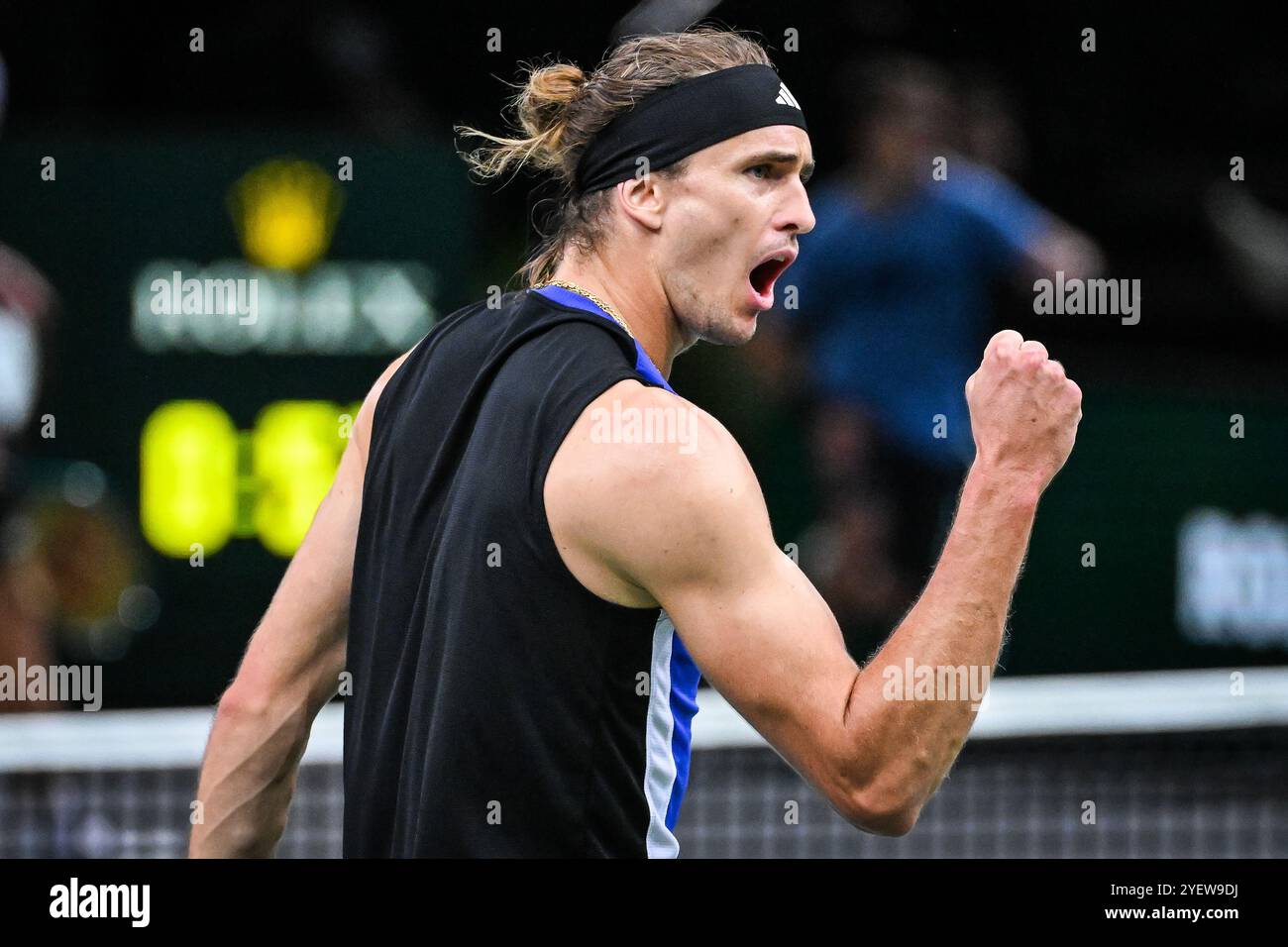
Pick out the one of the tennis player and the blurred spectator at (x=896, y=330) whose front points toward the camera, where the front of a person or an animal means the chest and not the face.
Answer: the blurred spectator

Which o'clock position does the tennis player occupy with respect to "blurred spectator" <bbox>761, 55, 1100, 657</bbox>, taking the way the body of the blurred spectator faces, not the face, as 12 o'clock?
The tennis player is roughly at 12 o'clock from the blurred spectator.

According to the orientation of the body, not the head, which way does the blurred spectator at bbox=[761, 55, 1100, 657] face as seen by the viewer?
toward the camera

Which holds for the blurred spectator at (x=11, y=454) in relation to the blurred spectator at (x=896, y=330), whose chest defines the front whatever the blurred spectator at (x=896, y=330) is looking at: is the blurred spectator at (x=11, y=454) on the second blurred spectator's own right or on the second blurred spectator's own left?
on the second blurred spectator's own right

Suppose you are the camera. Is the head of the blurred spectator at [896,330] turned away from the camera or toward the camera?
toward the camera

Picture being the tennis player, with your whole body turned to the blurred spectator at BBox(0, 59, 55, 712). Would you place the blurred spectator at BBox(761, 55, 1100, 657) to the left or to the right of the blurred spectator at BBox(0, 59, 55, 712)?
right

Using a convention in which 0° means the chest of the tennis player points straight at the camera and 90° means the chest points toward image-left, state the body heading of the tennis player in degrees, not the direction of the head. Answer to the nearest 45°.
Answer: approximately 225°

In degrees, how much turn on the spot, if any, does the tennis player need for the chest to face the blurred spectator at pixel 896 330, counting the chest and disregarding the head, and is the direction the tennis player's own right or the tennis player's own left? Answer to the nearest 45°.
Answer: approximately 45° to the tennis player's own left

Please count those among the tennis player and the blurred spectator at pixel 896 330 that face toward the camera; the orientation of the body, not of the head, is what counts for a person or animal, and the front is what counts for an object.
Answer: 1

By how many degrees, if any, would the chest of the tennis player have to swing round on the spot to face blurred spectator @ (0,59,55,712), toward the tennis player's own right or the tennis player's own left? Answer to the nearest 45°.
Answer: approximately 90° to the tennis player's own left

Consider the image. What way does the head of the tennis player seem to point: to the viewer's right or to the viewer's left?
to the viewer's right
